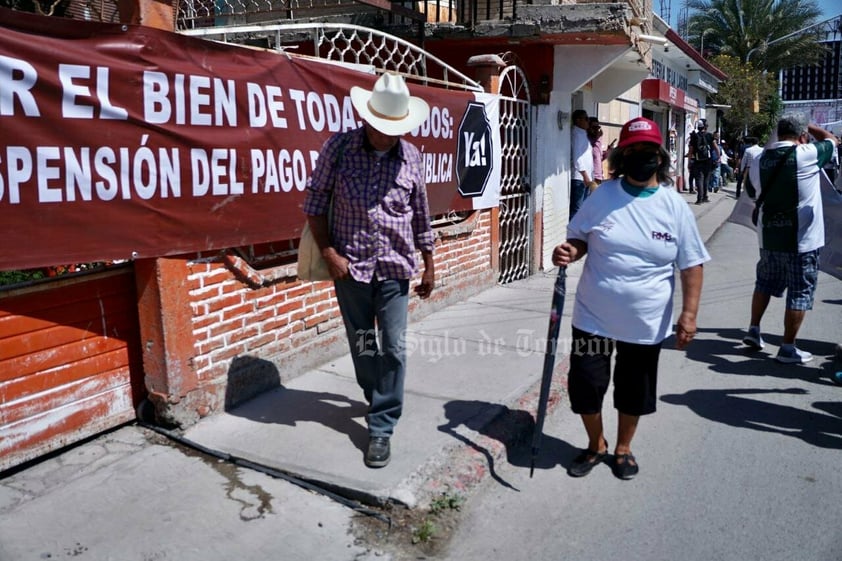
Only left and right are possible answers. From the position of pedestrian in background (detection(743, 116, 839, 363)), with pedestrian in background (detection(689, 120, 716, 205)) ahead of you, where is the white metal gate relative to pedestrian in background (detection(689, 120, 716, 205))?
left

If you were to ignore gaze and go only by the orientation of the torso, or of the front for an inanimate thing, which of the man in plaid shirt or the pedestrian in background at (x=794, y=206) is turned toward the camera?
the man in plaid shirt

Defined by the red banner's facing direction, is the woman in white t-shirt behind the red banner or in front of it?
in front

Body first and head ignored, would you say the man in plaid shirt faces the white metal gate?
no

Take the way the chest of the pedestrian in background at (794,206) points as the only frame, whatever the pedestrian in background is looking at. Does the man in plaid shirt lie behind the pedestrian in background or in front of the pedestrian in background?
behind

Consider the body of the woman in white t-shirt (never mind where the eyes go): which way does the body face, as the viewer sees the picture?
toward the camera

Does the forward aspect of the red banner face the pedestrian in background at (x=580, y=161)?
no

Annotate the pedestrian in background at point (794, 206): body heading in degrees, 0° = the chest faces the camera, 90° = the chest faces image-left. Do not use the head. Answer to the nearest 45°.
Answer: approximately 225°

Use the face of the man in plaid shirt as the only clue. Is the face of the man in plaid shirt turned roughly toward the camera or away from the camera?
toward the camera

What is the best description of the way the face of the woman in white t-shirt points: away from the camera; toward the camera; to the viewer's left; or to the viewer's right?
toward the camera

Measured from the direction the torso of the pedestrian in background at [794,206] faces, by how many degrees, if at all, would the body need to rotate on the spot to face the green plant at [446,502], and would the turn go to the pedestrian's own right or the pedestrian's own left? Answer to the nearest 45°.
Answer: approximately 180°

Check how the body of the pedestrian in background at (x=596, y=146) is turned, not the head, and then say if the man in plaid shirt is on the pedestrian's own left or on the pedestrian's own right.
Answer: on the pedestrian's own right

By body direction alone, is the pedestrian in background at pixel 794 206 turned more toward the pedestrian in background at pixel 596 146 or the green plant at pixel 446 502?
the pedestrian in background
